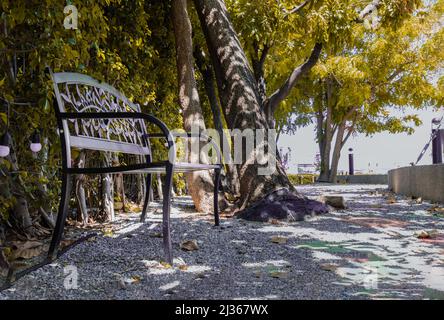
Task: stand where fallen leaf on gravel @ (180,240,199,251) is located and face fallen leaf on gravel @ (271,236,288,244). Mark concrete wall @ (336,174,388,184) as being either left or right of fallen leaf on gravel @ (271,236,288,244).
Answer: left

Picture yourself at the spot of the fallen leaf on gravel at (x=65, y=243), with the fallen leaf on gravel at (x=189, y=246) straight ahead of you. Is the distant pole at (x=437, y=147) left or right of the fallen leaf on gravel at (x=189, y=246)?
left

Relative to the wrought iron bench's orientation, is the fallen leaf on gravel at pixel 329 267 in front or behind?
in front

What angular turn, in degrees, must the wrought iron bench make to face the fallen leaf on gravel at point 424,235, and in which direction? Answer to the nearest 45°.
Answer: approximately 45° to its left

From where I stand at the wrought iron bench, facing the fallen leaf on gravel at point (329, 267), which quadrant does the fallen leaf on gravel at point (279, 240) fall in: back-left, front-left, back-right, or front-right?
front-left

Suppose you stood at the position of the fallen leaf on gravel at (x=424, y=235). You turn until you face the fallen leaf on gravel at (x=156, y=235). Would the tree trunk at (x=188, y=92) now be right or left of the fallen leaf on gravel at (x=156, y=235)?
right

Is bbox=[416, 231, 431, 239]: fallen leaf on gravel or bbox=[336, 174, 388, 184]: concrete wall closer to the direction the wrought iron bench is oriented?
the fallen leaf on gravel

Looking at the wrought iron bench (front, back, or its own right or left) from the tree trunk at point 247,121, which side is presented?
left

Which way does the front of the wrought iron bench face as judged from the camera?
facing the viewer and to the right of the viewer

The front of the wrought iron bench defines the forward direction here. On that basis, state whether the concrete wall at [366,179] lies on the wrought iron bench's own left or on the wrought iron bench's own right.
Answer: on the wrought iron bench's own left

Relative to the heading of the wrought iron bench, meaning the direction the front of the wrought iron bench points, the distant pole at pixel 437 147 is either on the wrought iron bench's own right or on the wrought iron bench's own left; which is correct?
on the wrought iron bench's own left
